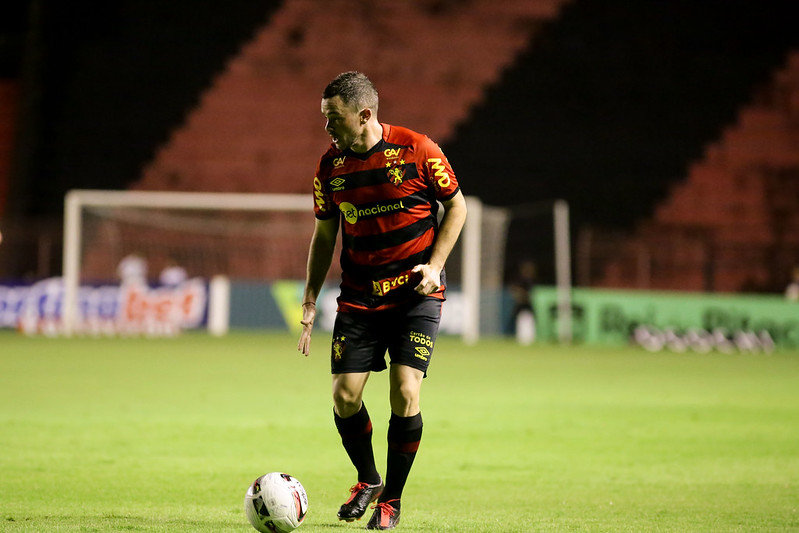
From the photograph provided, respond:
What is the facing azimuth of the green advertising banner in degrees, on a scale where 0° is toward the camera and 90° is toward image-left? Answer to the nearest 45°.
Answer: approximately 0°

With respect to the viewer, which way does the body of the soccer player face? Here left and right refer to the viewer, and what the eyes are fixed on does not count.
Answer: facing the viewer and to the left of the viewer

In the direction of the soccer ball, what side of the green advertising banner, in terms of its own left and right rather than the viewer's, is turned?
front

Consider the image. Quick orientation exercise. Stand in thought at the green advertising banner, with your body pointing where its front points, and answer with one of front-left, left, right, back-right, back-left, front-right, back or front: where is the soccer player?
front

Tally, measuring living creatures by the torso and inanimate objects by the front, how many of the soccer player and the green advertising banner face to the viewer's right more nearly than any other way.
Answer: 0

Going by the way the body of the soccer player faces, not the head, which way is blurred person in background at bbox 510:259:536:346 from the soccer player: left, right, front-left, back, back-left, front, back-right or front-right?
back-right

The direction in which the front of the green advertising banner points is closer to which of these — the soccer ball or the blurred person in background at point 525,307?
the soccer ball

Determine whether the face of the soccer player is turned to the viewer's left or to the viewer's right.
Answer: to the viewer's left

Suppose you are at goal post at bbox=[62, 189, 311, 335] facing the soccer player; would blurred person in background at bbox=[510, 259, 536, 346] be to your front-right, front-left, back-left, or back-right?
front-left

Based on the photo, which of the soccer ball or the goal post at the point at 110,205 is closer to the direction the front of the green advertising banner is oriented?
the soccer ball

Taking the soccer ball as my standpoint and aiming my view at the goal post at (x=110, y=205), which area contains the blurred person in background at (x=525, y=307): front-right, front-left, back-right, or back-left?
front-right

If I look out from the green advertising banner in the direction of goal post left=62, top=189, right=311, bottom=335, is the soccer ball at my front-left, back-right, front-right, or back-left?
front-left
